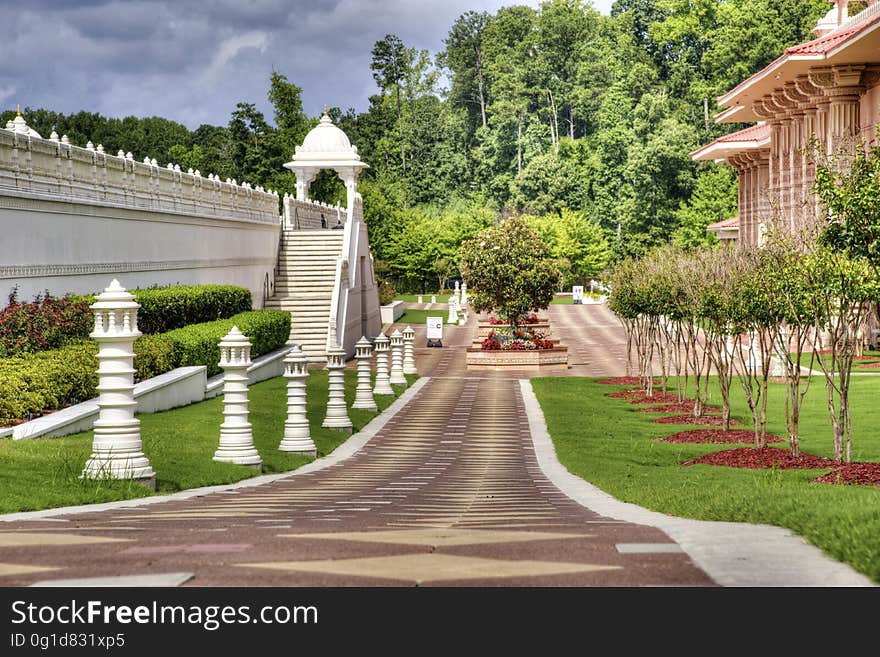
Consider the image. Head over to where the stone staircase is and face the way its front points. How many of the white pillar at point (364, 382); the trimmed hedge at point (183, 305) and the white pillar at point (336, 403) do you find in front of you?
3

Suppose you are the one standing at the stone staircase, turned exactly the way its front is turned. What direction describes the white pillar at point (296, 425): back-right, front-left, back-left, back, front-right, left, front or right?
front

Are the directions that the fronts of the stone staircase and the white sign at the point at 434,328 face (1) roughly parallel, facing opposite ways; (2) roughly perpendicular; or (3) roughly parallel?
roughly parallel

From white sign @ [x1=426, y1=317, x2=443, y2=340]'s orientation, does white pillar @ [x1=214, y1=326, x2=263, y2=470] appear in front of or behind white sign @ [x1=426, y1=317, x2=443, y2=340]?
in front

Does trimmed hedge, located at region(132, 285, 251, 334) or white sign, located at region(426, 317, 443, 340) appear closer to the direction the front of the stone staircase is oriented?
the trimmed hedge

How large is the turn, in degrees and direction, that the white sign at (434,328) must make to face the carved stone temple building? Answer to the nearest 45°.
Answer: approximately 45° to its left

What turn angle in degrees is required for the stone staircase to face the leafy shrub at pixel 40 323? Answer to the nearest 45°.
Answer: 0° — it already faces it

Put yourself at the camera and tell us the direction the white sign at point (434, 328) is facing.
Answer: facing the viewer

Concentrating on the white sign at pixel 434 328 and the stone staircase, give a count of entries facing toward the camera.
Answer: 2

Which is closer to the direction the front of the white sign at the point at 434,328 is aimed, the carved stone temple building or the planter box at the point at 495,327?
the carved stone temple building

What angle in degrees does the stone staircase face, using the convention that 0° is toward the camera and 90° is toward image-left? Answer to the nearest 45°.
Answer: approximately 0°

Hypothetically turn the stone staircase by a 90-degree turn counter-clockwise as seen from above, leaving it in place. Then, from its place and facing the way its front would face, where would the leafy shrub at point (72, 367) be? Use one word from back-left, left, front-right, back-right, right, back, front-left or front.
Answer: right

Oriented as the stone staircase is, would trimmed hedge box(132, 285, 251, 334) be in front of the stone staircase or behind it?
in front
